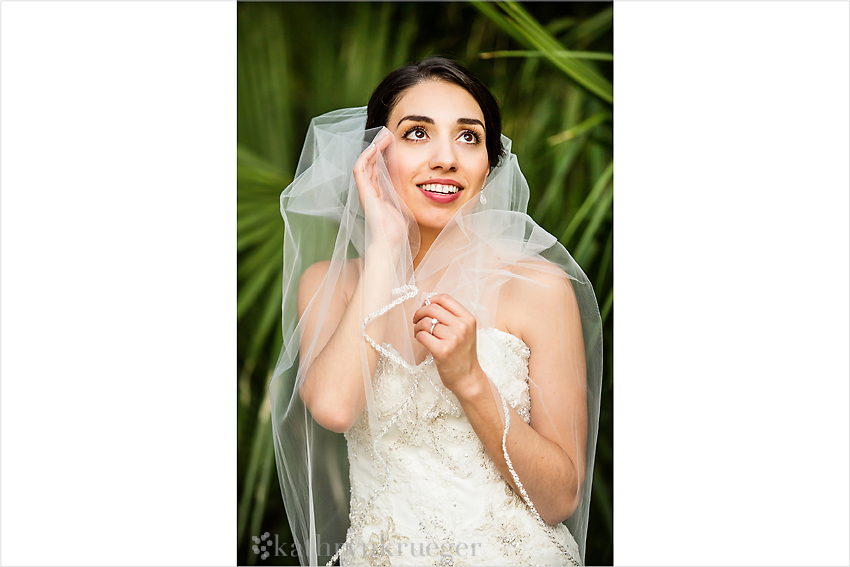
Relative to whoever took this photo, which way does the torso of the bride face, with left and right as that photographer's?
facing the viewer
